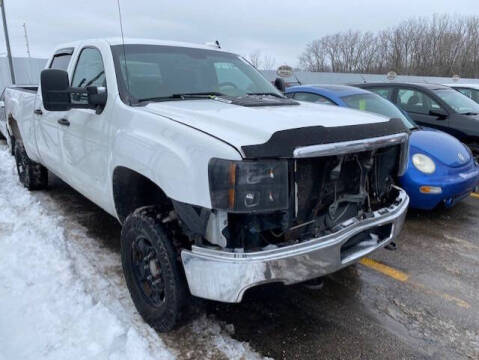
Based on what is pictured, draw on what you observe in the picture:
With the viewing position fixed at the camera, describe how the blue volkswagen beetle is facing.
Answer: facing the viewer and to the right of the viewer

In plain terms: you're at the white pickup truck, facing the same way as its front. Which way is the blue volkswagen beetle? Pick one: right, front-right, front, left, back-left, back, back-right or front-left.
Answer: left

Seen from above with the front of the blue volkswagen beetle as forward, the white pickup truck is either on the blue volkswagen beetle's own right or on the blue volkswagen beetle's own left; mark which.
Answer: on the blue volkswagen beetle's own right

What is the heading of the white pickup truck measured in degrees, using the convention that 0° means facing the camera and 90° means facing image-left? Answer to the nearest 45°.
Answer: approximately 315°

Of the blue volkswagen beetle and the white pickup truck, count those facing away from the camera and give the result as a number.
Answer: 0

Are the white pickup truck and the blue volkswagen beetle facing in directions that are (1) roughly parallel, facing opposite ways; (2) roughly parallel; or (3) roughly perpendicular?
roughly parallel
